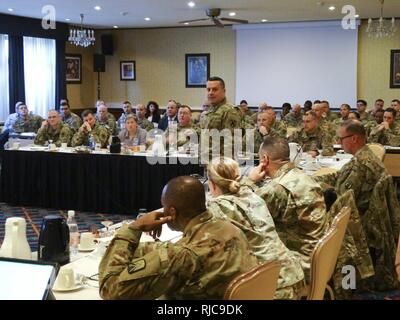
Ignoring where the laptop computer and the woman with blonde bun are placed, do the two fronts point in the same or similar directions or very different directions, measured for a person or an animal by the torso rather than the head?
very different directions

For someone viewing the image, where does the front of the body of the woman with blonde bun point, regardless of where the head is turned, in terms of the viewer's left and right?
facing away from the viewer and to the left of the viewer

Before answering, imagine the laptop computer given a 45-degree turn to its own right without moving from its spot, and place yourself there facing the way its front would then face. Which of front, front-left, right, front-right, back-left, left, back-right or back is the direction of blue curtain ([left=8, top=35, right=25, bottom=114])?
back-right

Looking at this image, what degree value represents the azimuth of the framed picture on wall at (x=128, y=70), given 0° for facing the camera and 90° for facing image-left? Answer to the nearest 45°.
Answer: approximately 0°

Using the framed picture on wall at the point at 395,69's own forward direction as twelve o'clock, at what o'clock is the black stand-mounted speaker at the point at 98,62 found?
The black stand-mounted speaker is roughly at 3 o'clock from the framed picture on wall.

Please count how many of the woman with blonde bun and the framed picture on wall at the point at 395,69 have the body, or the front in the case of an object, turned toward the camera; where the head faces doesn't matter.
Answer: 1

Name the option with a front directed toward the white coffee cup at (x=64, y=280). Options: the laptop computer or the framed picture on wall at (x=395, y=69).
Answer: the framed picture on wall

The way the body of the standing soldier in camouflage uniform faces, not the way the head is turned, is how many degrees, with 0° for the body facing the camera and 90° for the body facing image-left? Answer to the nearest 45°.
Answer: approximately 45°

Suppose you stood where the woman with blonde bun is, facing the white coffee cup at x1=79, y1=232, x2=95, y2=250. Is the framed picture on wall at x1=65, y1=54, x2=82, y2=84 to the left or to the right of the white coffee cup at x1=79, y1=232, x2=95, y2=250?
right

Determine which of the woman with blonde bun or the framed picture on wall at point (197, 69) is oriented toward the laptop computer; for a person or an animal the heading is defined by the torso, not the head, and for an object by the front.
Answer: the framed picture on wall
